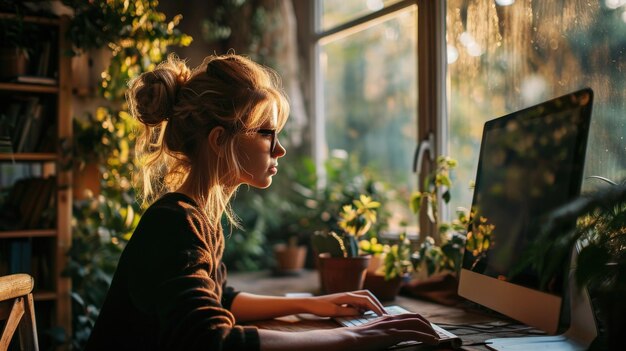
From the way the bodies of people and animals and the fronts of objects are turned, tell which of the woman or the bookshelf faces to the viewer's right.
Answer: the woman

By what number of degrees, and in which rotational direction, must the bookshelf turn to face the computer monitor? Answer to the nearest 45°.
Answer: approximately 45° to its left

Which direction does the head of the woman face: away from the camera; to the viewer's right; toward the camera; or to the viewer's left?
to the viewer's right

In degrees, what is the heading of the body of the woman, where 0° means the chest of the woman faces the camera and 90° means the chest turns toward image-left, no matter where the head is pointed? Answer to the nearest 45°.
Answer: approximately 270°

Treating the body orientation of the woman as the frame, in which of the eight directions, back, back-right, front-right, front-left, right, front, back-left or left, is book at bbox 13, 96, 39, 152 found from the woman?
back-left

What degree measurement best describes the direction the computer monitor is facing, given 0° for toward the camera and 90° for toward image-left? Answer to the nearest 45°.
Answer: approximately 45°

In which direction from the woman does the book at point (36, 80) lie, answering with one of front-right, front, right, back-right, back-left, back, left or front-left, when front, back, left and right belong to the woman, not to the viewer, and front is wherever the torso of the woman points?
back-left

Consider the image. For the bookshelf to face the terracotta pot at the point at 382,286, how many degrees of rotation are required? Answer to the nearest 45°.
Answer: approximately 45° to its left

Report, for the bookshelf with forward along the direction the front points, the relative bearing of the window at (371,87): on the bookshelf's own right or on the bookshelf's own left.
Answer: on the bookshelf's own left
